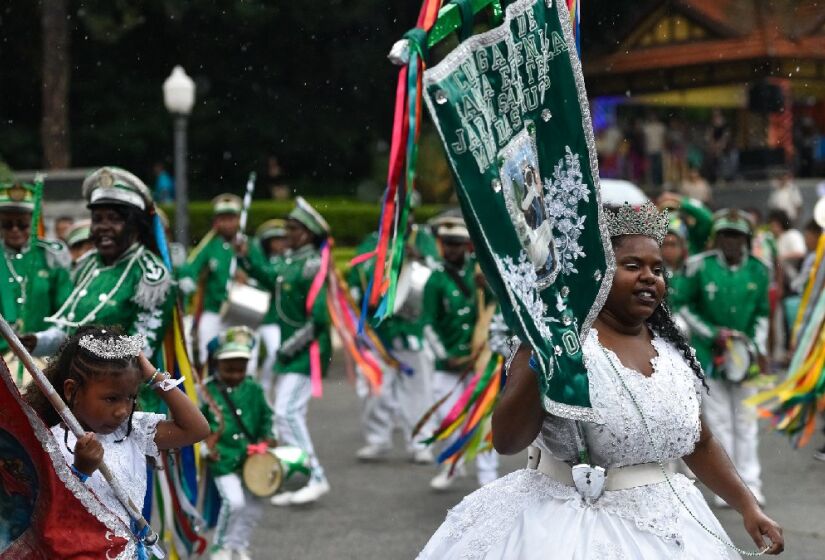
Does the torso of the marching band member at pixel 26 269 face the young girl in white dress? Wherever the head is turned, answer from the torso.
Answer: yes

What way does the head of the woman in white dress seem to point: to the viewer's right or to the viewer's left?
to the viewer's right

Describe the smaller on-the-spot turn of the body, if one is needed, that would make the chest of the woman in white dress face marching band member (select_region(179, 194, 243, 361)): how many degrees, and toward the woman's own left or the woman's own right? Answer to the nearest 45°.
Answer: approximately 180°

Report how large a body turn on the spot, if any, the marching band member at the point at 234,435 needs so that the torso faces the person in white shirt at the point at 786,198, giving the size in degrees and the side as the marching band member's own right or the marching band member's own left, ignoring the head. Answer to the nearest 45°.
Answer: approximately 135° to the marching band member's own left

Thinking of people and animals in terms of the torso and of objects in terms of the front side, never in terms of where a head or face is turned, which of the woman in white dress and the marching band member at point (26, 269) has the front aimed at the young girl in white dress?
the marching band member

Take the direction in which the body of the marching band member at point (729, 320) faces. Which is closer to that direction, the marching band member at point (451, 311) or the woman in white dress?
the woman in white dress

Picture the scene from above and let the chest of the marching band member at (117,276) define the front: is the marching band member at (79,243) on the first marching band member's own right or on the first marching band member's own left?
on the first marching band member's own right

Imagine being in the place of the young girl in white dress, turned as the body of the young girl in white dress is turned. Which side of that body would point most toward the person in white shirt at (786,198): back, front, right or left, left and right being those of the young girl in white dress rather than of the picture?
left
